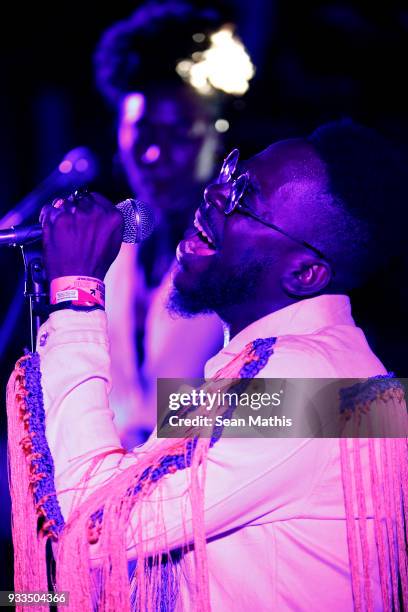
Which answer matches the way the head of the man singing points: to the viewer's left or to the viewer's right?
to the viewer's left

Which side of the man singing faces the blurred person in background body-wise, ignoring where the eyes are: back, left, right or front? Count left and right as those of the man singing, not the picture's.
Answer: right

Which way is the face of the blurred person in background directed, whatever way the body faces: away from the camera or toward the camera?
toward the camera

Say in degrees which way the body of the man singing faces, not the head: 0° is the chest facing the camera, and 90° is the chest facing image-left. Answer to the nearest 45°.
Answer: approximately 90°

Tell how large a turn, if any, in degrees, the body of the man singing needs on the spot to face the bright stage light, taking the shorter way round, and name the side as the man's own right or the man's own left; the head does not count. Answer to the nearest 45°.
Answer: approximately 90° to the man's own right
